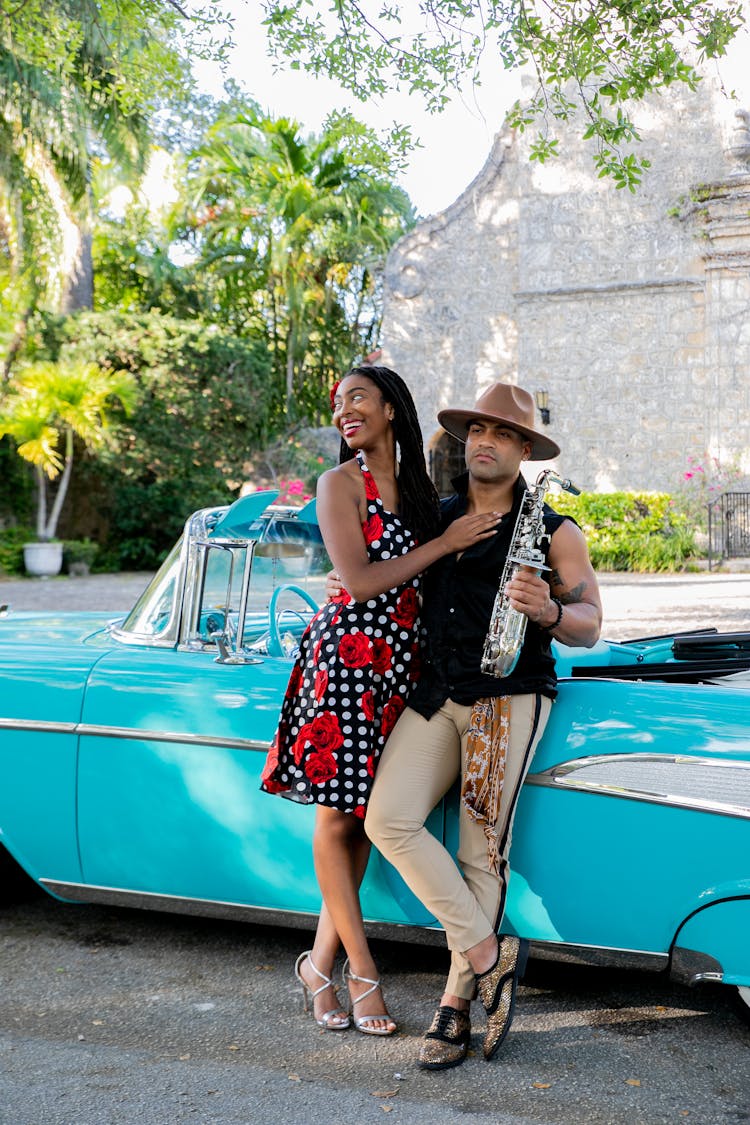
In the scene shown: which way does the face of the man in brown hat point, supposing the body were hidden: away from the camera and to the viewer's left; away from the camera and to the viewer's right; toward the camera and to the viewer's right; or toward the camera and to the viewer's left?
toward the camera and to the viewer's left

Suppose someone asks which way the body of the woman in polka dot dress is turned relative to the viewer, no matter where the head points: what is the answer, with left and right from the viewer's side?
facing the viewer and to the right of the viewer

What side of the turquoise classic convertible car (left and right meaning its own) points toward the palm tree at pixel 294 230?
right

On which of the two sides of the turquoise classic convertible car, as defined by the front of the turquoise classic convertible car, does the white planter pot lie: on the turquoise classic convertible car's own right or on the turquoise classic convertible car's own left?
on the turquoise classic convertible car's own right

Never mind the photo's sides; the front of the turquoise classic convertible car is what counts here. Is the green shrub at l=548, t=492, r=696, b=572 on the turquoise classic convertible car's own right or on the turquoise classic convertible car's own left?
on the turquoise classic convertible car's own right

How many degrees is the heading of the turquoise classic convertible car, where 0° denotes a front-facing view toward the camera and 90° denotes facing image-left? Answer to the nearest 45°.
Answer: approximately 90°
